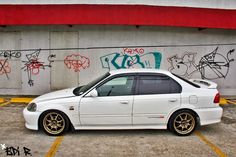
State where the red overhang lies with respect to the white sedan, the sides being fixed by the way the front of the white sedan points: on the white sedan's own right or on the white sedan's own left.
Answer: on the white sedan's own right

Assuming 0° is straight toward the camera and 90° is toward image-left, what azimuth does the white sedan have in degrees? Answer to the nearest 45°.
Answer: approximately 90°
